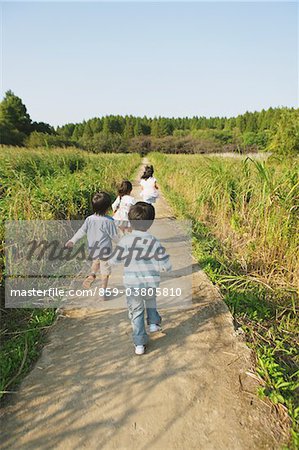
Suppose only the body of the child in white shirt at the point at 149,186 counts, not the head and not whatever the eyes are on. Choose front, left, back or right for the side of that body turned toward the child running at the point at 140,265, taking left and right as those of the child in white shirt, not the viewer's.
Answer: back

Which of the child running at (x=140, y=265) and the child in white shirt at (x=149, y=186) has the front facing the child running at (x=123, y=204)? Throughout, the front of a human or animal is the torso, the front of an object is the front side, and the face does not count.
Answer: the child running at (x=140, y=265)

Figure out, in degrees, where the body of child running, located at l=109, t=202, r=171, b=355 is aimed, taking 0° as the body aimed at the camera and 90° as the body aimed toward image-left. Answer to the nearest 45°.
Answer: approximately 180°

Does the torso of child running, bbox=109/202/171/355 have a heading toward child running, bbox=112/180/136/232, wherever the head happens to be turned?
yes

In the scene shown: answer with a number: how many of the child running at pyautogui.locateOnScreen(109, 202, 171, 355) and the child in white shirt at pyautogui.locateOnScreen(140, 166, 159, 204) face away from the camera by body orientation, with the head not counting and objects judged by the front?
2

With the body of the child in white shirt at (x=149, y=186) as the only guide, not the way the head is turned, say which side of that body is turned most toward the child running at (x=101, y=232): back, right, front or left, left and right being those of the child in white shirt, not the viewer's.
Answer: back

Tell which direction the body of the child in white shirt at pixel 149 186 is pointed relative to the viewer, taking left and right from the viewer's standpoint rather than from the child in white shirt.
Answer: facing away from the viewer

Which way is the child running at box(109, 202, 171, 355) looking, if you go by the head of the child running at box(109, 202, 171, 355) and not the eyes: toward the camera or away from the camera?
away from the camera
